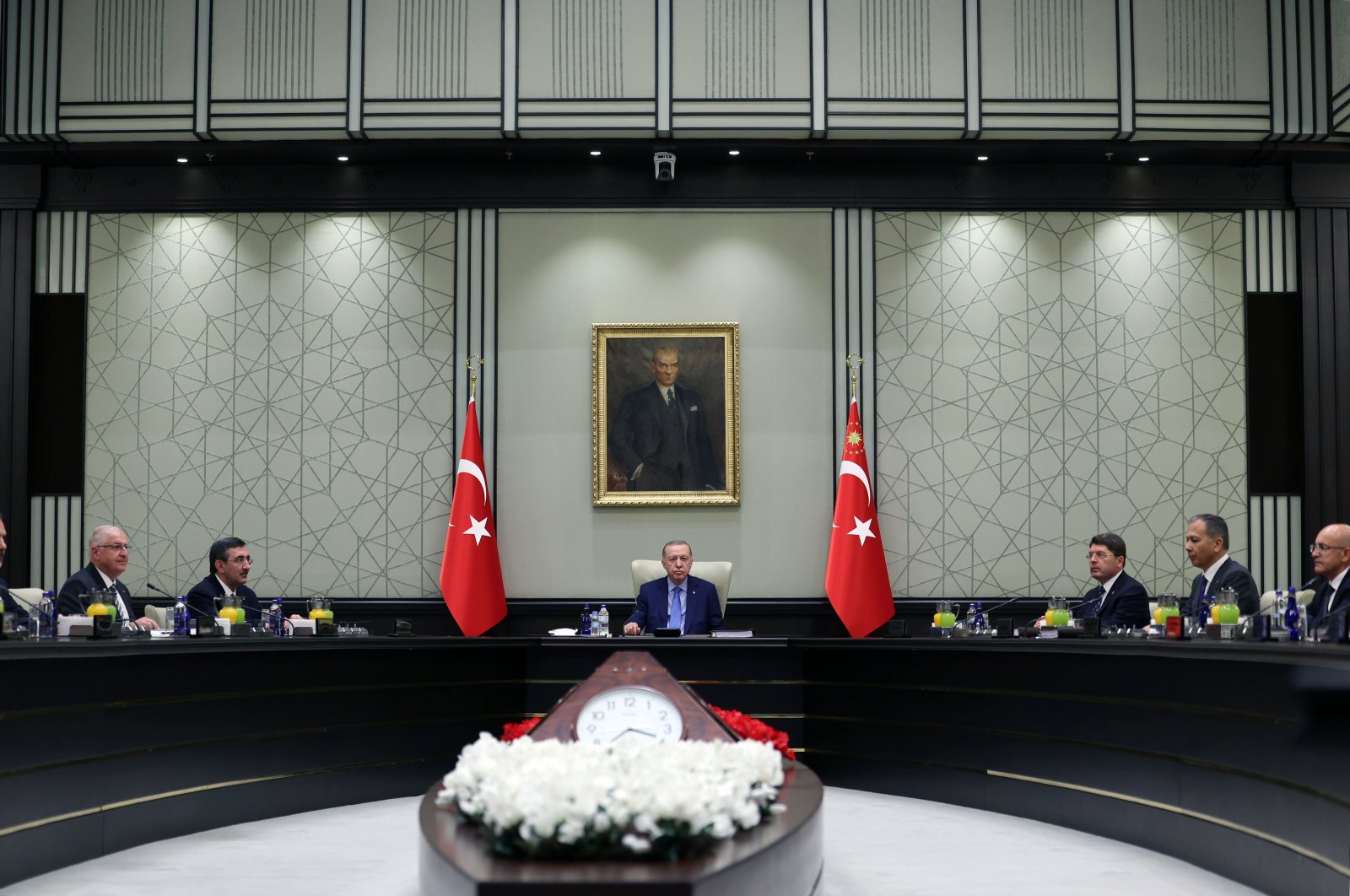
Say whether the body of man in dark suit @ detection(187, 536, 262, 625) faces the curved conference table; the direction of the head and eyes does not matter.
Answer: yes

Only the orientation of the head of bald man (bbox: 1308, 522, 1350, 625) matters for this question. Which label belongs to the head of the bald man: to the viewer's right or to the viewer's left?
to the viewer's left

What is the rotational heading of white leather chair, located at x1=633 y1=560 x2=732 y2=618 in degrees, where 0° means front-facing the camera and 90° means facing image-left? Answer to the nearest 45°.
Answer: approximately 0°

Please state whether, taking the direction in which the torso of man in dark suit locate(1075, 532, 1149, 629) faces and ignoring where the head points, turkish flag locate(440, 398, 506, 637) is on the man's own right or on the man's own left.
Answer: on the man's own right

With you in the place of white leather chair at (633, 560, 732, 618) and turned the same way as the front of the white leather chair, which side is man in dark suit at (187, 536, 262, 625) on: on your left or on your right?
on your right

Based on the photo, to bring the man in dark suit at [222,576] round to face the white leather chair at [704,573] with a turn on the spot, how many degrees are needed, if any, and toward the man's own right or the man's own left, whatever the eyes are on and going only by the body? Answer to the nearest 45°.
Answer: approximately 45° to the man's own left

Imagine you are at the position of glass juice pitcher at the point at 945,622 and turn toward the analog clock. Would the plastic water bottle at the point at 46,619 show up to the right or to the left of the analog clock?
right

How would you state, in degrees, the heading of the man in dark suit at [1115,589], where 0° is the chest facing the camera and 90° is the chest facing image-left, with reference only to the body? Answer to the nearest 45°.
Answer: approximately 45°

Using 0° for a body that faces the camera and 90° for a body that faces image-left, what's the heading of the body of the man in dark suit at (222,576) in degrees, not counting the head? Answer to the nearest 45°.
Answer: approximately 315°

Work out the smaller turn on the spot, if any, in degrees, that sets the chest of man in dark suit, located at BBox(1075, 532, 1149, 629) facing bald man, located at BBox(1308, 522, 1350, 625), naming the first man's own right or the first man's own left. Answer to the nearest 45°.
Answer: approximately 90° to the first man's own left

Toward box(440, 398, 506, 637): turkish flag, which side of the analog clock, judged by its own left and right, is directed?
back

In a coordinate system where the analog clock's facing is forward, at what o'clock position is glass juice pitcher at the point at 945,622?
The glass juice pitcher is roughly at 7 o'clock from the analog clock.
